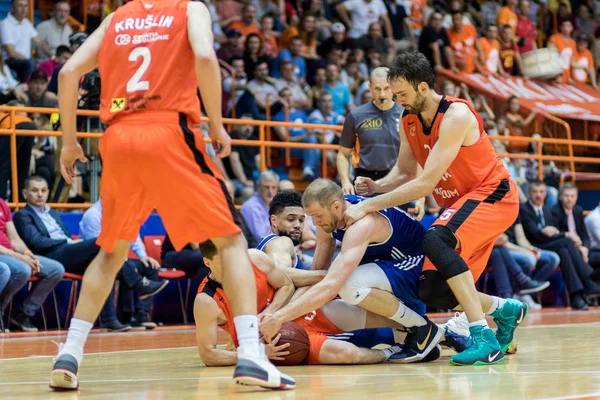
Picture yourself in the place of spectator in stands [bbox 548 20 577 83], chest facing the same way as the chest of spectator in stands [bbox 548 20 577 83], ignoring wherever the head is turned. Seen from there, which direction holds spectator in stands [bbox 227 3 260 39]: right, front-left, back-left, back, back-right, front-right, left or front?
front-right

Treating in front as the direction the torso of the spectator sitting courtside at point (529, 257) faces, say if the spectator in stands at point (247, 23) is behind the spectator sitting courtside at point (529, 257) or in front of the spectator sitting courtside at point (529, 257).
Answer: behind

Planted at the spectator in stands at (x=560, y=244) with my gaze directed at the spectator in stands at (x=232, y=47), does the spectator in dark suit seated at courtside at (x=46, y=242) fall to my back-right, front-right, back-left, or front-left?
front-left

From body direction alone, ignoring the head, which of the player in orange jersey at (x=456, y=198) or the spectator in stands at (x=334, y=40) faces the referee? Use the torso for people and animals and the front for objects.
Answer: the spectator in stands

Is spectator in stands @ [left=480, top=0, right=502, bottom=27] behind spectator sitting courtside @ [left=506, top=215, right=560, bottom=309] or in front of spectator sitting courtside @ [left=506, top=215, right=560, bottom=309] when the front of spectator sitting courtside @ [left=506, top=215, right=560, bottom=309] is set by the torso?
behind

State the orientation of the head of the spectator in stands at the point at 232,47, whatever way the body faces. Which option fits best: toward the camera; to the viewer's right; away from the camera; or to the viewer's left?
toward the camera

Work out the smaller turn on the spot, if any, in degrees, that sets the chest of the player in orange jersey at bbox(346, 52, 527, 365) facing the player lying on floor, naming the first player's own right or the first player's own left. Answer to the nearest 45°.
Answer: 0° — they already face them

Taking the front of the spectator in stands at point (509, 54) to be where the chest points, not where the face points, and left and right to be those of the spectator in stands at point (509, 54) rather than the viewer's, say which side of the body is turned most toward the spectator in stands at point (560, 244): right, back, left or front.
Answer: front

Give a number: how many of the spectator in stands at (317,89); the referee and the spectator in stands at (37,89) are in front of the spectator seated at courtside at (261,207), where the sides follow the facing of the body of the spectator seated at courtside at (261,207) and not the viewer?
1

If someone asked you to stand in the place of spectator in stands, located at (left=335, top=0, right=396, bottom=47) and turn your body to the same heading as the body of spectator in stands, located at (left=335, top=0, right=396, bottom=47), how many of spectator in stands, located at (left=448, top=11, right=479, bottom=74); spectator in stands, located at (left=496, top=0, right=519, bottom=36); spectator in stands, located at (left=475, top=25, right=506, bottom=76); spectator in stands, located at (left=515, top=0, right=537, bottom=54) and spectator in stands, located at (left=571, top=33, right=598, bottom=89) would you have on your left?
5

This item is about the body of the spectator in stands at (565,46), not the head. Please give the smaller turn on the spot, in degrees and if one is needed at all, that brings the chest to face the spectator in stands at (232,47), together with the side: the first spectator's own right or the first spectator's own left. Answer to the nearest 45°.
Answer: approximately 45° to the first spectator's own right

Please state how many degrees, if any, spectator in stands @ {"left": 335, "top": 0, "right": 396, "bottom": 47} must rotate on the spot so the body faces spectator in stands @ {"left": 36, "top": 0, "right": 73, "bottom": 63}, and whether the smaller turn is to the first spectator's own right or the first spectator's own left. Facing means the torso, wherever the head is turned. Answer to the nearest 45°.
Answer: approximately 90° to the first spectator's own right

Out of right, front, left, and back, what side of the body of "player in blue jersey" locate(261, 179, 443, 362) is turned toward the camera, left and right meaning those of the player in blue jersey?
left

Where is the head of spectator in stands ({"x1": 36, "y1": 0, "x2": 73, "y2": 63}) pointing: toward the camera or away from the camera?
toward the camera

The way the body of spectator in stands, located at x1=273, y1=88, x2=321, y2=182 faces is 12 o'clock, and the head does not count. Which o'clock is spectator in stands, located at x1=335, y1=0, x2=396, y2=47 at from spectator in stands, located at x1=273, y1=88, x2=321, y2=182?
spectator in stands, located at x1=335, y1=0, x2=396, y2=47 is roughly at 8 o'clock from spectator in stands, located at x1=273, y1=88, x2=321, y2=182.

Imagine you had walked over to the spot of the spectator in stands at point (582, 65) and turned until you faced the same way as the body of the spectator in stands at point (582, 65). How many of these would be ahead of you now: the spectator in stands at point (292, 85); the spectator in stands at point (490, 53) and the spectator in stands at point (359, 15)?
3

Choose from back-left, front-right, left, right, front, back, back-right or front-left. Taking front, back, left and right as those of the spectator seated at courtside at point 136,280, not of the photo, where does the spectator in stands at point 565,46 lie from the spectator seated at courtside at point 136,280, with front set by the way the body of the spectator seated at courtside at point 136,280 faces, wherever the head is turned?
left

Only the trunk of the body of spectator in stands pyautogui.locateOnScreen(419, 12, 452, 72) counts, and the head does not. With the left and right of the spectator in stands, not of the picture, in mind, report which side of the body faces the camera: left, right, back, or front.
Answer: front

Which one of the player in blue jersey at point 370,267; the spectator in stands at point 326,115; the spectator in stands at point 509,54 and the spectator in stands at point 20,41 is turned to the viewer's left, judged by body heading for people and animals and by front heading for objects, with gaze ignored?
the player in blue jersey

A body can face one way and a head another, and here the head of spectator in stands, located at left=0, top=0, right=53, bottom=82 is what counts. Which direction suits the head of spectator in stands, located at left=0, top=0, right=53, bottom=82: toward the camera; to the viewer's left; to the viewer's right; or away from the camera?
toward the camera

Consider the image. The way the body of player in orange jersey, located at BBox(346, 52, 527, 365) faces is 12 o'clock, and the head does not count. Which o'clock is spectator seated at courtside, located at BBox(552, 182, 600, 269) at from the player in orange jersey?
The spectator seated at courtside is roughly at 5 o'clock from the player in orange jersey.
